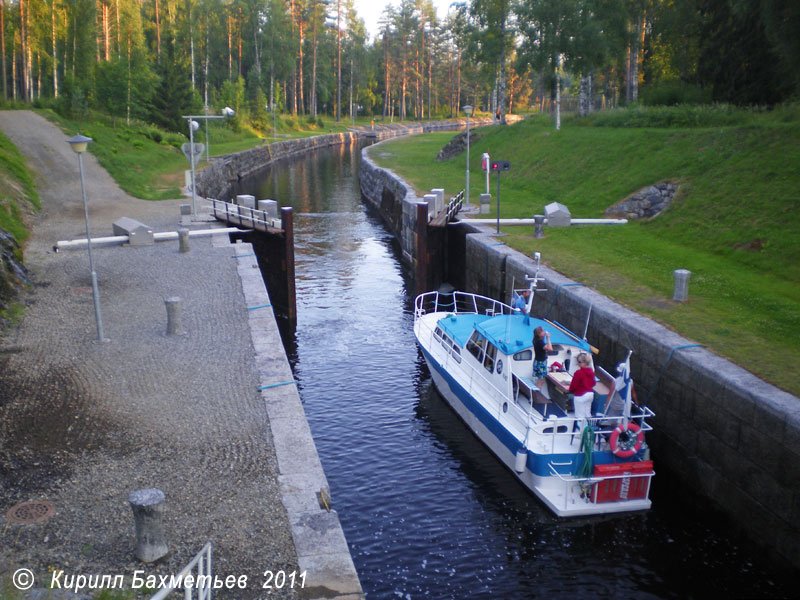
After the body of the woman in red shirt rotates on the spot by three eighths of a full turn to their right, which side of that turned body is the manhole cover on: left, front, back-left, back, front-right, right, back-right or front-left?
back-right

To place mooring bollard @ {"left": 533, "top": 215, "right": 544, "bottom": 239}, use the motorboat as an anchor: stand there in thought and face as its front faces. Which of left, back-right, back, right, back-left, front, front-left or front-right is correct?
front-right

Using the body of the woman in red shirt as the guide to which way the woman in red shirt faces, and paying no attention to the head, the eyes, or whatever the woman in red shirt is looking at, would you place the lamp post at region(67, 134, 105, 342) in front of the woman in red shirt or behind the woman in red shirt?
in front

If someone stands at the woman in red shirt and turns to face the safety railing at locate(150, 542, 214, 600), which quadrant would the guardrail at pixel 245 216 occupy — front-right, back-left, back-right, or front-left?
back-right

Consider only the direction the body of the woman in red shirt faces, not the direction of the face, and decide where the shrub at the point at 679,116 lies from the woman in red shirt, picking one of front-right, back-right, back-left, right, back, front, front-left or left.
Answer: front-right

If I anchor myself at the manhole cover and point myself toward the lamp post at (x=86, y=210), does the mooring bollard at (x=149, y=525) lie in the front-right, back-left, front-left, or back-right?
back-right

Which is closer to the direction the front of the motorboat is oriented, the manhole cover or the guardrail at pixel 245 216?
the guardrail

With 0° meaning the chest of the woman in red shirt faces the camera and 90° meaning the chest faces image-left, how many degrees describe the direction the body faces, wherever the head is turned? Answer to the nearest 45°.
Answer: approximately 135°

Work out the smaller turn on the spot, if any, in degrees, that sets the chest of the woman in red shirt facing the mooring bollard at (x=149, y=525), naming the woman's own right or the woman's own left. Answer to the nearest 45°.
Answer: approximately 90° to the woman's own left

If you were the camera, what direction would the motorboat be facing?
facing away from the viewer and to the left of the viewer

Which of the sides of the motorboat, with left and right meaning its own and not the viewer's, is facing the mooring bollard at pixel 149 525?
left
